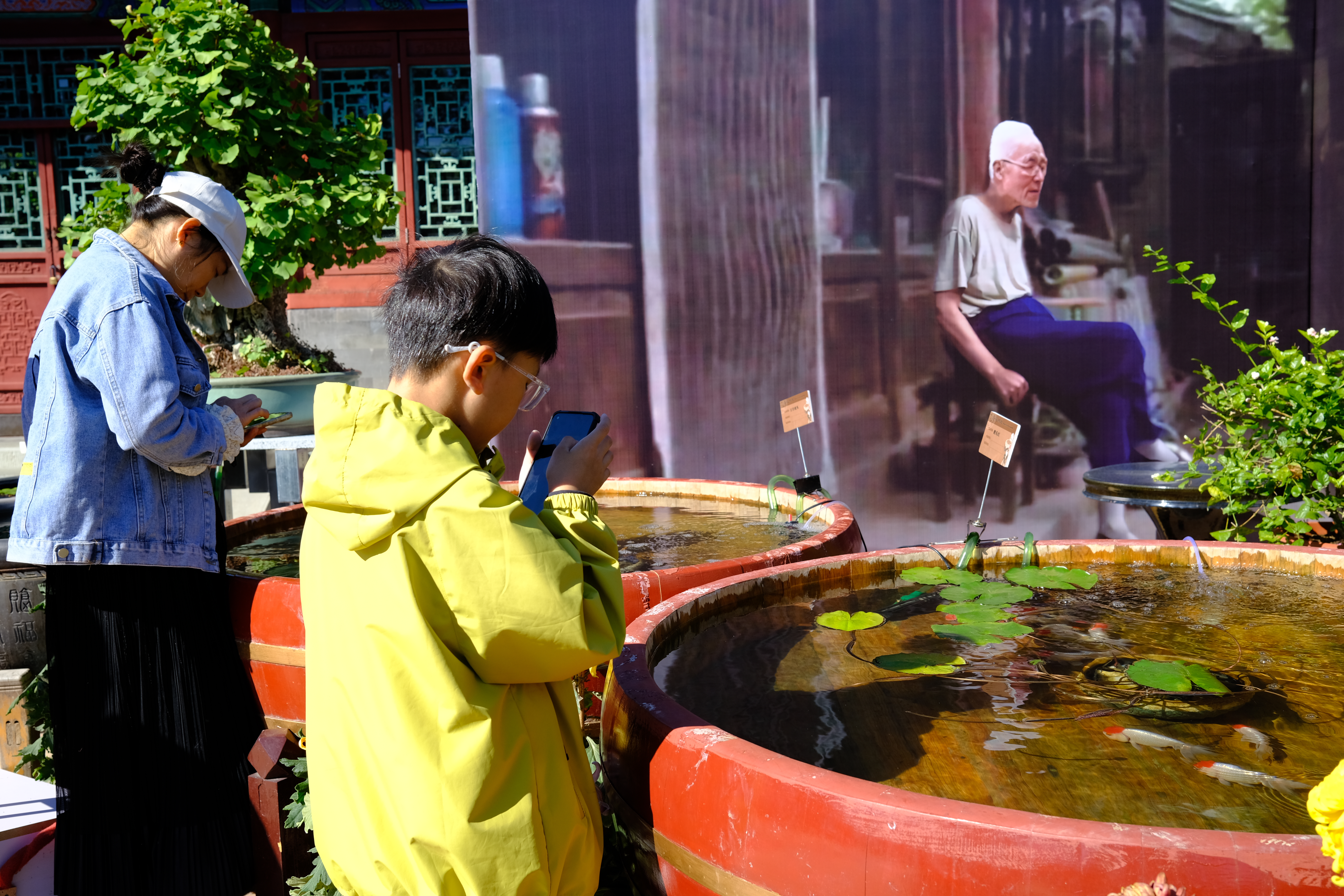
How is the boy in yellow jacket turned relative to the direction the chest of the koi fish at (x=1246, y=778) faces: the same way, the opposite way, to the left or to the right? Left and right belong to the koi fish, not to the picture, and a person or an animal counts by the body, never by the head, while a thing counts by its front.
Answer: to the right

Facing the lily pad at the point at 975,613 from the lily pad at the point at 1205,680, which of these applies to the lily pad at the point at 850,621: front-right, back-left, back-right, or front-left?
front-left

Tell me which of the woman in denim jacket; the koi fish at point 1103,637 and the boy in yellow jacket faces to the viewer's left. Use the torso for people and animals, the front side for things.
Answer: the koi fish

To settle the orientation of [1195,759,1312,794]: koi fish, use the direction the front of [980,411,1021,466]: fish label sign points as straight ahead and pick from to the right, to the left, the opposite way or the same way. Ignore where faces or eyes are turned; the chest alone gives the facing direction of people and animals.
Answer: to the right

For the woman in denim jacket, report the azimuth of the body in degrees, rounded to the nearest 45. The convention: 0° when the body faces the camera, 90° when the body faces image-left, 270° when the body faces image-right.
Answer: approximately 270°

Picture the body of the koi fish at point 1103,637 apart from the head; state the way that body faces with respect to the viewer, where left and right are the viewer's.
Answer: facing to the left of the viewer

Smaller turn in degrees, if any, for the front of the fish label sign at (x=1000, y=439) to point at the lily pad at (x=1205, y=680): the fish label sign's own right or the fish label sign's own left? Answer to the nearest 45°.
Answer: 0° — it already faces it

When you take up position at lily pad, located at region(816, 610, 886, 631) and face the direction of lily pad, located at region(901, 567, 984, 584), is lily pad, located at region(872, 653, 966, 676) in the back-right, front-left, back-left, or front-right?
back-right

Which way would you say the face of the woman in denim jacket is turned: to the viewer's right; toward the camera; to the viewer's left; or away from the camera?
to the viewer's right

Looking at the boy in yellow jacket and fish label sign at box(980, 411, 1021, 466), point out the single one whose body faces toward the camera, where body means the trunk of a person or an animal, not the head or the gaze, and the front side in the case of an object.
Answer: the fish label sign

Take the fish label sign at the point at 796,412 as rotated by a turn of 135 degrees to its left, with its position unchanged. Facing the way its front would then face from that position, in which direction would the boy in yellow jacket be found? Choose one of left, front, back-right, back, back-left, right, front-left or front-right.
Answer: back-right

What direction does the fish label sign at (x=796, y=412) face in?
toward the camera

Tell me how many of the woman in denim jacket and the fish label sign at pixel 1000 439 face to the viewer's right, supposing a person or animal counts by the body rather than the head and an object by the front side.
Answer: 1

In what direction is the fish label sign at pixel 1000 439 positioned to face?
toward the camera

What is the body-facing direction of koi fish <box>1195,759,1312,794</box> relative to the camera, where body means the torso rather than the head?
to the viewer's left
